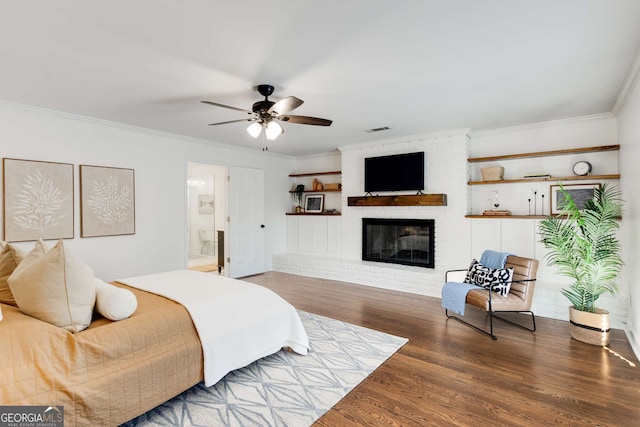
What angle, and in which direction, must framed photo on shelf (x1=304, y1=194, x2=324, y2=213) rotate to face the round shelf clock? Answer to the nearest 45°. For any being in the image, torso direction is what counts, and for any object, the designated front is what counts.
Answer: approximately 90° to its left

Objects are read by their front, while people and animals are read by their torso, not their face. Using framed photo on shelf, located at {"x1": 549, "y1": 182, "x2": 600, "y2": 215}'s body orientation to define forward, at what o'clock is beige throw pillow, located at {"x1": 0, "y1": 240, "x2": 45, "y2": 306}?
The beige throw pillow is roughly at 1 o'clock from the framed photo on shelf.

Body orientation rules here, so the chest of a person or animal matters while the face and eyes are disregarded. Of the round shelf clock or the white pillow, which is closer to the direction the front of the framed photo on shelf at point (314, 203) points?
the white pillow

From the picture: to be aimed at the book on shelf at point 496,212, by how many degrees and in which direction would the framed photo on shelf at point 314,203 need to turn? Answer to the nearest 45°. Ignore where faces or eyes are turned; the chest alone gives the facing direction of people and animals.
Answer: approximately 90° to its left

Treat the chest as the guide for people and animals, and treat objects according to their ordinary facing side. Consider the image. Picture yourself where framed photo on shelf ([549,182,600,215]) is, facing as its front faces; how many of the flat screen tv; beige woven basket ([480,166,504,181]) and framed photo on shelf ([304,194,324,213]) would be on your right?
3

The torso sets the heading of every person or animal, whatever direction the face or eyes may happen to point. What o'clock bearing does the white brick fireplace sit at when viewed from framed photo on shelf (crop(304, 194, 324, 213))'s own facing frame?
The white brick fireplace is roughly at 9 o'clock from the framed photo on shelf.

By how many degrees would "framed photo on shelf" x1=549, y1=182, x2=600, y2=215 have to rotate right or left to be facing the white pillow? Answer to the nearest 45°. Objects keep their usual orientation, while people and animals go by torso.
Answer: approximately 45° to its right

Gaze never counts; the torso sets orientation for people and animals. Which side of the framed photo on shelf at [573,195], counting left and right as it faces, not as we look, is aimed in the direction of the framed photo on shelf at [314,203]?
right

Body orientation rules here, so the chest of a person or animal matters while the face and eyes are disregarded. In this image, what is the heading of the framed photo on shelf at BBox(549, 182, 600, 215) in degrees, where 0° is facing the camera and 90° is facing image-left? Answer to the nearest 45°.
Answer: approximately 0°

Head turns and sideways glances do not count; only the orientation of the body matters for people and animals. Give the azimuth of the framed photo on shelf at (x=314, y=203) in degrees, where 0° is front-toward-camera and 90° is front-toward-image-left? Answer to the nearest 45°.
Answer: approximately 45°
